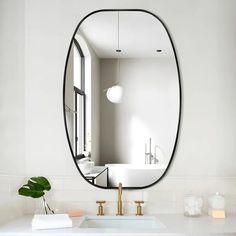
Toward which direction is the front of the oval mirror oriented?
toward the camera
